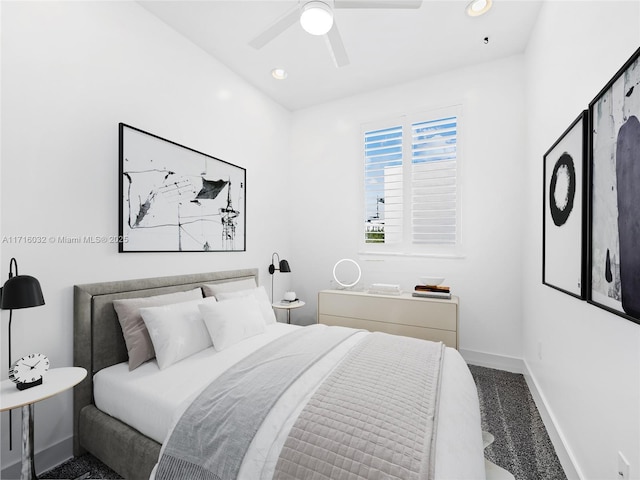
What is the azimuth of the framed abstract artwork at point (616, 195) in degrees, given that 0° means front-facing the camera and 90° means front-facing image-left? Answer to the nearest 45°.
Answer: approximately 90°

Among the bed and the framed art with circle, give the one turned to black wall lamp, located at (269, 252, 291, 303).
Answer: the framed art with circle

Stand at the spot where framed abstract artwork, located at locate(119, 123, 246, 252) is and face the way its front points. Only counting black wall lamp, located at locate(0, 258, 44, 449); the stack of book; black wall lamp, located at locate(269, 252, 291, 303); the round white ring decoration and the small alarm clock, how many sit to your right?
2

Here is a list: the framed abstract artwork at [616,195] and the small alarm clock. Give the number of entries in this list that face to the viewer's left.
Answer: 1
